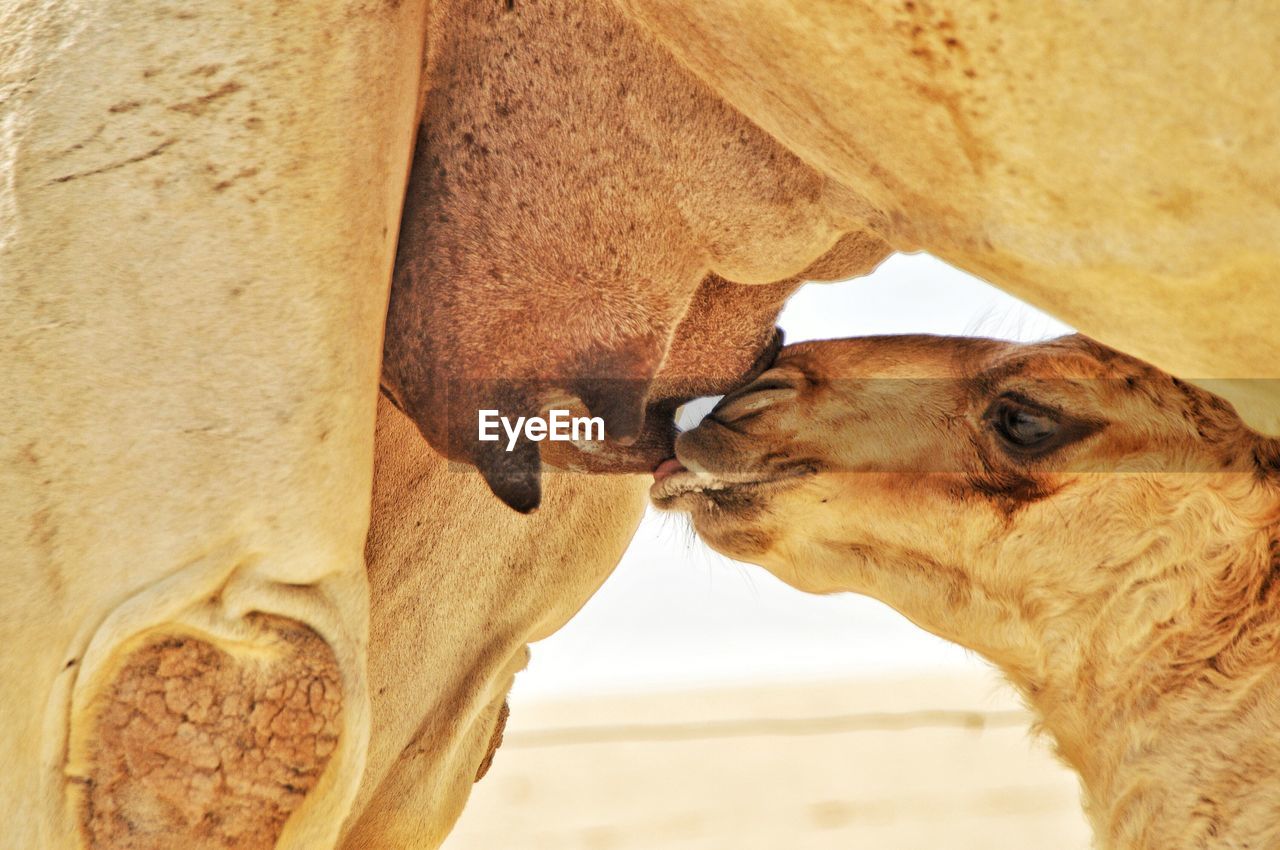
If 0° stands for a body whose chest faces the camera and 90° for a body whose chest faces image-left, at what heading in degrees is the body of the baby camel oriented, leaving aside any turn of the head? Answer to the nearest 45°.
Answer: approximately 90°
